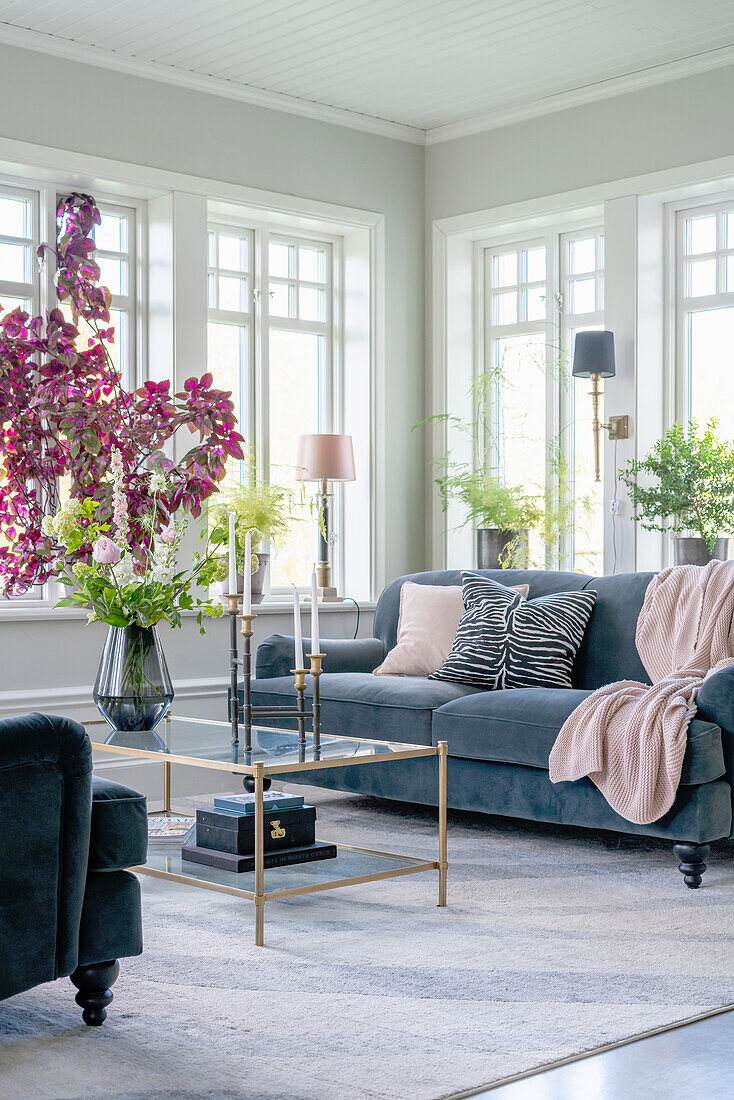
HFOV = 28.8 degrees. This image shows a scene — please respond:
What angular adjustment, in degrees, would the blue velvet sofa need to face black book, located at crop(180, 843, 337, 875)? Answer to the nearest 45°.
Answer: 0° — it already faces it

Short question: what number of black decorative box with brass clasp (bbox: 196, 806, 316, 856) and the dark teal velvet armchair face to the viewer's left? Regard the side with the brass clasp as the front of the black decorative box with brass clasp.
0

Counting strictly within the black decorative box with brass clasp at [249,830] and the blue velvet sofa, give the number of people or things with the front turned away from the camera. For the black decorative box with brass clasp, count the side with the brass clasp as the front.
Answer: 0

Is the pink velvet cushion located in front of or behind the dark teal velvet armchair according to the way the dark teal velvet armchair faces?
in front

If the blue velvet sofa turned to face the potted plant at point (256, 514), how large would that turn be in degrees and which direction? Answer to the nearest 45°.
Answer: approximately 90° to its right

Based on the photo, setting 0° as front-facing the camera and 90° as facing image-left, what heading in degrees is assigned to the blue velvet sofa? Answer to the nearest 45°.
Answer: approximately 45°

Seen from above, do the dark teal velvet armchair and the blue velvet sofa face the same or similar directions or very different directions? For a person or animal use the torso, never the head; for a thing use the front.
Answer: very different directions

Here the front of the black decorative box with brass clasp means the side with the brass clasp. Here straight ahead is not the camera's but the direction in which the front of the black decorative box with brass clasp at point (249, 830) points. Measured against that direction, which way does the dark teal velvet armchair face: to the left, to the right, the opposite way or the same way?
to the left

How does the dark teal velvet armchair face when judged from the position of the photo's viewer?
facing away from the viewer and to the right of the viewer

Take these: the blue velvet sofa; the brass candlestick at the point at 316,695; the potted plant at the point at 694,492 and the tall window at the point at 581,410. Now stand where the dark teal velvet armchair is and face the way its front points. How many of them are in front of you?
4

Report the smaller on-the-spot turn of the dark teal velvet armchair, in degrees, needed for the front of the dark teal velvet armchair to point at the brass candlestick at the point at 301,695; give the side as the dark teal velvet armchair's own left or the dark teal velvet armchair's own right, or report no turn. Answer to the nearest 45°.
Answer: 0° — it already faces it
